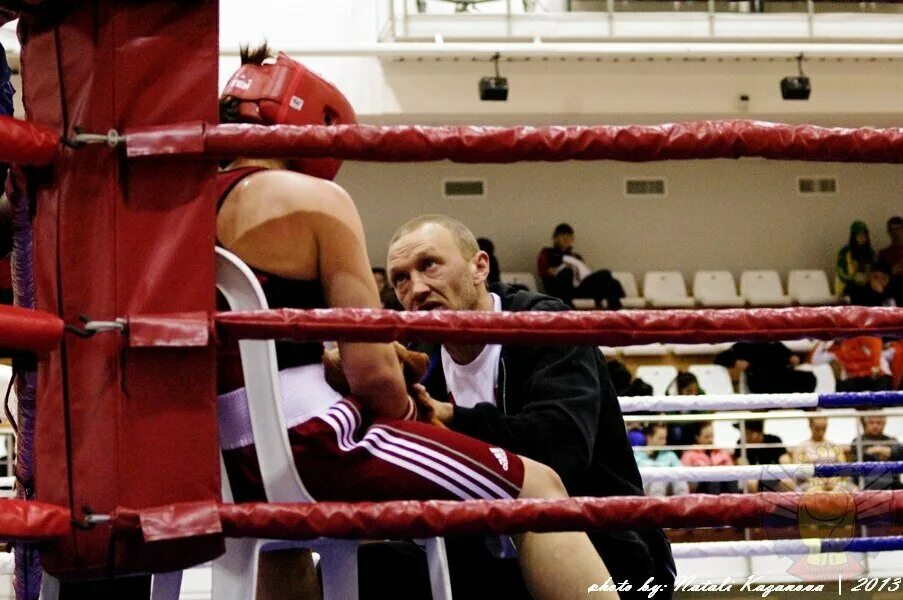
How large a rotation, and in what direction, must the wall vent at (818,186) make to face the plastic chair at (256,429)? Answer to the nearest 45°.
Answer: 0° — it already faces it

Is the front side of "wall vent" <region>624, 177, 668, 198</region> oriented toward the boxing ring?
yes

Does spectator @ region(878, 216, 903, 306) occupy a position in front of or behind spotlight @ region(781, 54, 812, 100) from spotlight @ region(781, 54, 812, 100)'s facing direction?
behind

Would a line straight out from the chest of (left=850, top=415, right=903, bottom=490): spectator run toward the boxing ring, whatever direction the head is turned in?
yes

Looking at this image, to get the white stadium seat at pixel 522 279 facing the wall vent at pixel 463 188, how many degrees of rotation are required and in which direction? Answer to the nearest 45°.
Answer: approximately 135° to its right

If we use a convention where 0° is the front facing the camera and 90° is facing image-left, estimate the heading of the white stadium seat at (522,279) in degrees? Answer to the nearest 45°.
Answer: approximately 0°
